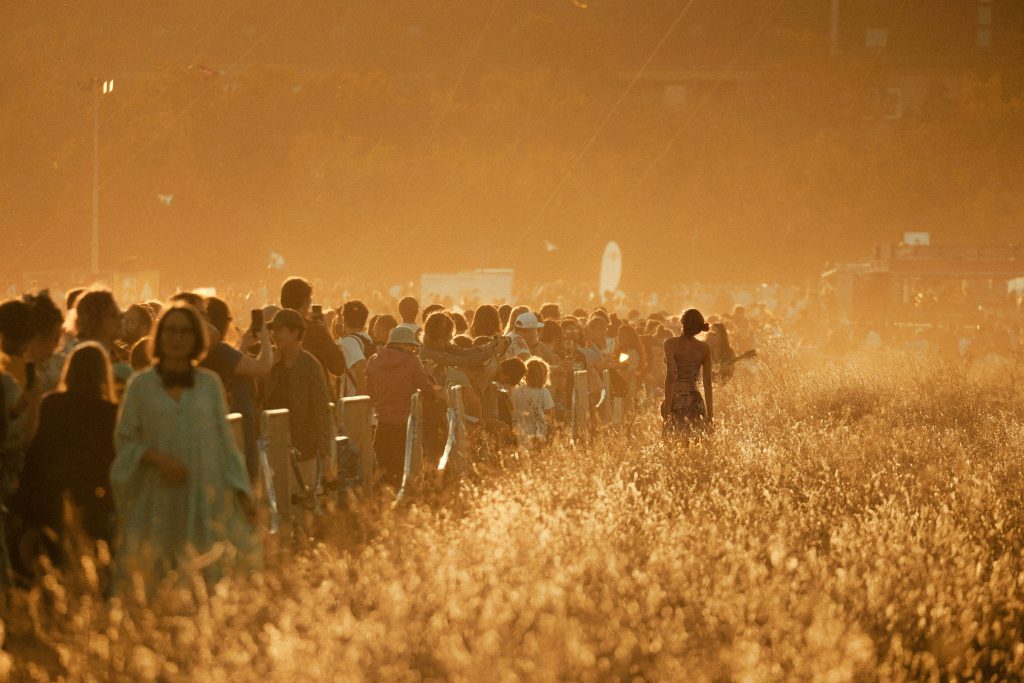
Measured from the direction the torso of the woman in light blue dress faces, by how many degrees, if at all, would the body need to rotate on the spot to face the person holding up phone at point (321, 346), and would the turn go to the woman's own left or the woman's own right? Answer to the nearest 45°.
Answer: approximately 180°

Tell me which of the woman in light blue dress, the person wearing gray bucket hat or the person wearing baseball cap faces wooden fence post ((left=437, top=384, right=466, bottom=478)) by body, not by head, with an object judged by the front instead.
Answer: the person wearing gray bucket hat

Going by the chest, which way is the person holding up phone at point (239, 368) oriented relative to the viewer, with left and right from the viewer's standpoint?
facing away from the viewer and to the right of the viewer

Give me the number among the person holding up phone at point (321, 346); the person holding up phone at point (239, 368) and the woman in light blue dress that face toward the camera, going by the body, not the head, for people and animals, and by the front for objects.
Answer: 1

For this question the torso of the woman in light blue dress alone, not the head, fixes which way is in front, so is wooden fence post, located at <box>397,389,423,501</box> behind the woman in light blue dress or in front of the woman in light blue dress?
behind

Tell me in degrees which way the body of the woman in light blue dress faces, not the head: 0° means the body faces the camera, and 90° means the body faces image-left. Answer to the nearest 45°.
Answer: approximately 0°

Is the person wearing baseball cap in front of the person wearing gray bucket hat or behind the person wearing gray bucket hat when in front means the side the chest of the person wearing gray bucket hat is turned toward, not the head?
in front
